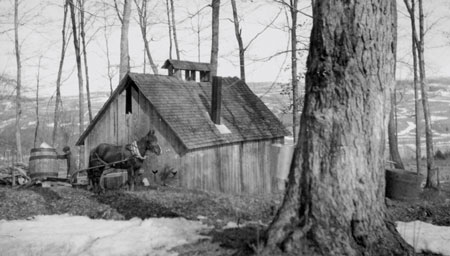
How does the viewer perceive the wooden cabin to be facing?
facing the viewer and to the left of the viewer

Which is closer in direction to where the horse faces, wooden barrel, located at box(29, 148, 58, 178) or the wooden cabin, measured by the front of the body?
the wooden cabin

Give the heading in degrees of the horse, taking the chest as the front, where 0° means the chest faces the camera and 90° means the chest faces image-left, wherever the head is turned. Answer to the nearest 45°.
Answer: approximately 270°

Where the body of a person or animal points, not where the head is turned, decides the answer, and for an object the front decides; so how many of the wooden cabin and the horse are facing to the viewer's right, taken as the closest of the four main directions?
1

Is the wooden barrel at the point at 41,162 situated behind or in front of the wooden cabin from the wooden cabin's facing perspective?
in front

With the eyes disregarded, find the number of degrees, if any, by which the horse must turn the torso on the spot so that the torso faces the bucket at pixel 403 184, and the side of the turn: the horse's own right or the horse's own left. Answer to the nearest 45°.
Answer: approximately 45° to the horse's own right

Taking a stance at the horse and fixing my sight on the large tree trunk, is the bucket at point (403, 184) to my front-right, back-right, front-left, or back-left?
front-left

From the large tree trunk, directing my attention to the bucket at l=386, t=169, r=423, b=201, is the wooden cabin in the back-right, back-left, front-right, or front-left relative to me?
front-left

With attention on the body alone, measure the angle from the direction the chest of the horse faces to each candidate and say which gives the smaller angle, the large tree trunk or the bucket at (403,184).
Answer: the bucket

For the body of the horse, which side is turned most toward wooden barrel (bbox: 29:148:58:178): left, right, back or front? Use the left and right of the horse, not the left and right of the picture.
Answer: back
